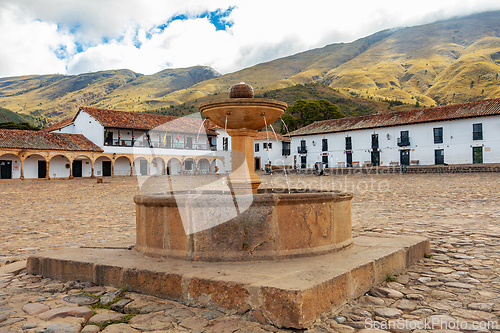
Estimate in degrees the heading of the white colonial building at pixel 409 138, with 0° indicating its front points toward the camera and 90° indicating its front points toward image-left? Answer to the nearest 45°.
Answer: approximately 45°

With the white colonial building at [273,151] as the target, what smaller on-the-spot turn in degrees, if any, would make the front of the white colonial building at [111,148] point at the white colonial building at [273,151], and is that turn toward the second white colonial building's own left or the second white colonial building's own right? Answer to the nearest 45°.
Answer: approximately 45° to the second white colonial building's own left

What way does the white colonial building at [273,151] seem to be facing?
toward the camera

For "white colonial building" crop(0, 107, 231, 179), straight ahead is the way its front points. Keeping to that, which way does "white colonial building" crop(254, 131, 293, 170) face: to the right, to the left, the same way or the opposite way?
to the right

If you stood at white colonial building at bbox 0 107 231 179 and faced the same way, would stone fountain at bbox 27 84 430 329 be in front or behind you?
in front

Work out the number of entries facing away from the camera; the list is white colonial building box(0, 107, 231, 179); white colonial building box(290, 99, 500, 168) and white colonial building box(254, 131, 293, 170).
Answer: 0

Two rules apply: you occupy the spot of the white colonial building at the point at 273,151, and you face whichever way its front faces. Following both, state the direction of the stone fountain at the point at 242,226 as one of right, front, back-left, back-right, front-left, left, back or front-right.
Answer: front

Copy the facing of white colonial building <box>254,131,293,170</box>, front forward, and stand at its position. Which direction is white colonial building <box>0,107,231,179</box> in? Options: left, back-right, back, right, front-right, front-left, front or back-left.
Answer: front-right

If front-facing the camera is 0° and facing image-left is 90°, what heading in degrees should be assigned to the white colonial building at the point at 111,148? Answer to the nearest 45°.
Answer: approximately 315°

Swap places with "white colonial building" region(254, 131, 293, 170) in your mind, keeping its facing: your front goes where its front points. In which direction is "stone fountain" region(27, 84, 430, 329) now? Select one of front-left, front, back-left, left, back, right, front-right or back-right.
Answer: front
